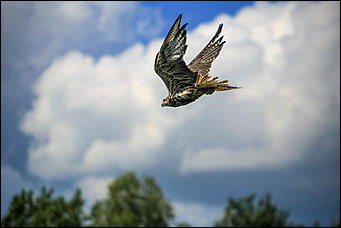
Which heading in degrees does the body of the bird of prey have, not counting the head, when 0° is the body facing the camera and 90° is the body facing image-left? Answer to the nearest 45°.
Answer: approximately 90°
